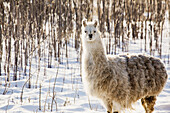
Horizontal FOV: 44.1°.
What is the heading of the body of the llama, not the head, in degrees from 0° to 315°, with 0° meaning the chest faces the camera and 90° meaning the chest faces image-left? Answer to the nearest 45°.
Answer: approximately 45°
